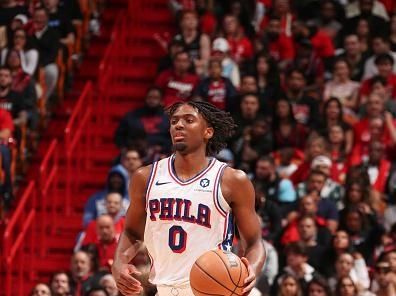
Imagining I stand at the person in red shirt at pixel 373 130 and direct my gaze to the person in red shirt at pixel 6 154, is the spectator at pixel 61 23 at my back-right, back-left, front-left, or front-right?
front-right

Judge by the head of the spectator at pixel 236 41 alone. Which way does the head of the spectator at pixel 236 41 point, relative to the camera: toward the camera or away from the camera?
toward the camera

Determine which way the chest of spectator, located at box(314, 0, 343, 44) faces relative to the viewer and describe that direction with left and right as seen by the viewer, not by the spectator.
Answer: facing the viewer

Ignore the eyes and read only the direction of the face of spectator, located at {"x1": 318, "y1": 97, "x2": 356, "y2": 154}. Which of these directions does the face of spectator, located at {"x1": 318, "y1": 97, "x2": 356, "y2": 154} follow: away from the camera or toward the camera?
toward the camera

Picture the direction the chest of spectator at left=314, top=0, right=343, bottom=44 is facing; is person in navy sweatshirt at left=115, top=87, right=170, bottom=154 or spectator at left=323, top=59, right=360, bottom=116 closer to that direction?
the spectator

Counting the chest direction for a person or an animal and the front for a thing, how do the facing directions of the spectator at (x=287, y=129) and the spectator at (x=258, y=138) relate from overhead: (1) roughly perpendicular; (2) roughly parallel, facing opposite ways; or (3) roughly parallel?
roughly parallel

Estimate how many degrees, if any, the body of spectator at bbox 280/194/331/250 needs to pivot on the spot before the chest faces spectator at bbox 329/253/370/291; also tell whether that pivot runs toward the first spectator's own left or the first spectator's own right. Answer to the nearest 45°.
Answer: approximately 45° to the first spectator's own left

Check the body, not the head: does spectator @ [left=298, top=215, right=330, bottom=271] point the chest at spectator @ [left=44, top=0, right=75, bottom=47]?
no

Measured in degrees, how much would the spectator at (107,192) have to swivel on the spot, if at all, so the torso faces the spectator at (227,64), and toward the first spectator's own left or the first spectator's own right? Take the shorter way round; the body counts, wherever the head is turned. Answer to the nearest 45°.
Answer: approximately 135° to the first spectator's own left

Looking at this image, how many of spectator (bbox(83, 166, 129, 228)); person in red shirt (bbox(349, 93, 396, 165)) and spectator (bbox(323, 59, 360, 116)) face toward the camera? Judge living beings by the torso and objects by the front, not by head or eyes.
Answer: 3

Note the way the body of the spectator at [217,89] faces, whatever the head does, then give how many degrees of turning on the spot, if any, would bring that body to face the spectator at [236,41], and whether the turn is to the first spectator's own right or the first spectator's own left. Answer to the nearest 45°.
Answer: approximately 180°

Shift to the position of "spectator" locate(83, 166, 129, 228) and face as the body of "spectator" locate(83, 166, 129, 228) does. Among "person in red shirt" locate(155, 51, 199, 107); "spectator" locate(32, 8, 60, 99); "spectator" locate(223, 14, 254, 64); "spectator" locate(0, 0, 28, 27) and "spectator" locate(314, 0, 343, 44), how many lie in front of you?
0

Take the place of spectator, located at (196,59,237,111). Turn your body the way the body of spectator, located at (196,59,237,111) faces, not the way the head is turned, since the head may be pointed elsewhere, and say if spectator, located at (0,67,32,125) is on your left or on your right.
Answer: on your right

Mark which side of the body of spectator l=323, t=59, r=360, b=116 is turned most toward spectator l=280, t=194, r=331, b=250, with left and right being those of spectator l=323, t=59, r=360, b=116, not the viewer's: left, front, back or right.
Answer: front

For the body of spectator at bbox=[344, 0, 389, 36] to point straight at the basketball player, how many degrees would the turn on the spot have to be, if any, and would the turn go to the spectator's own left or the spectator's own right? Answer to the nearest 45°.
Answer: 0° — they already face them

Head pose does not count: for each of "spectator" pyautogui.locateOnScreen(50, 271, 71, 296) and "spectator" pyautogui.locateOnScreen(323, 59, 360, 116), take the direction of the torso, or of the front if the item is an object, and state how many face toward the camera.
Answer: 2
